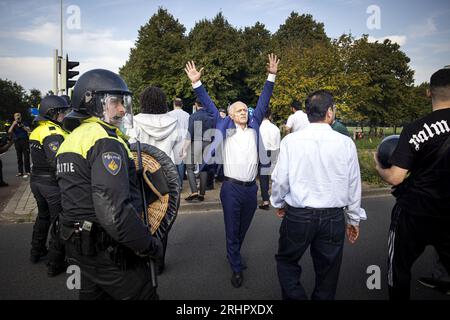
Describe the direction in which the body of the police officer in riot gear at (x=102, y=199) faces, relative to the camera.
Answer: to the viewer's right

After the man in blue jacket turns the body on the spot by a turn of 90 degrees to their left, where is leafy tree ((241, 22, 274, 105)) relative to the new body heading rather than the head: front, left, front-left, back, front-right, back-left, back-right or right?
left

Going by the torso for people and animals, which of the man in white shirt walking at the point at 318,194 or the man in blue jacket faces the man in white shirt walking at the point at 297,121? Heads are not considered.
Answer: the man in white shirt walking at the point at 318,194

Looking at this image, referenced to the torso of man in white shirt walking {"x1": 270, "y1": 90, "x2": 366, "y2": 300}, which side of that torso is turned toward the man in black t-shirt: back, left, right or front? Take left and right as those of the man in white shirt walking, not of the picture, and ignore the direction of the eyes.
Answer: right

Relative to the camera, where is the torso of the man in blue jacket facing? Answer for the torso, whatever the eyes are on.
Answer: toward the camera

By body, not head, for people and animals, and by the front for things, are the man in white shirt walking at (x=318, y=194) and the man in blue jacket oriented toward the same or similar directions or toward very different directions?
very different directions

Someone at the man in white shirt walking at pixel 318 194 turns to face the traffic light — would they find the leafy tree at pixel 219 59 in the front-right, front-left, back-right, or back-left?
front-right

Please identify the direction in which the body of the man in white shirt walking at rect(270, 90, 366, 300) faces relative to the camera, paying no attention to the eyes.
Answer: away from the camera

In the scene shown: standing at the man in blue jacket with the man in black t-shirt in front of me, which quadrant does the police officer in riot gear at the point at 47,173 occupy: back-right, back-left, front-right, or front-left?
back-right

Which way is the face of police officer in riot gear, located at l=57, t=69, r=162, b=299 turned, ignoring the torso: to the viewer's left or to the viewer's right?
to the viewer's right

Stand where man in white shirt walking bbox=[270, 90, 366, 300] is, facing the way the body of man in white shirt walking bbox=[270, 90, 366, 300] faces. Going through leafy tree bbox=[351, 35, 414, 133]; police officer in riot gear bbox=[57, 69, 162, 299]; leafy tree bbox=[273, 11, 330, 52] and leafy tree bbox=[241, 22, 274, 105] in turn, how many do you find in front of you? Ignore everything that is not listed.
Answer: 3

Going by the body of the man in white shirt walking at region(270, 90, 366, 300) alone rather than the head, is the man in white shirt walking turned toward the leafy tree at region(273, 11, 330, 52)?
yes
